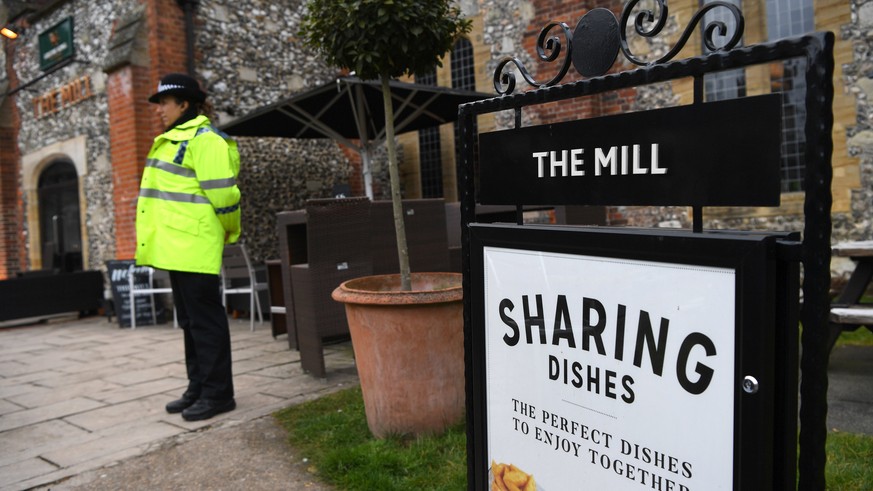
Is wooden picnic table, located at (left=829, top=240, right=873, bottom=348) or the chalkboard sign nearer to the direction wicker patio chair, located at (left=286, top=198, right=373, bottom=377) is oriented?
the chalkboard sign

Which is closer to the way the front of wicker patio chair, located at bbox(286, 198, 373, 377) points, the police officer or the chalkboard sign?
the chalkboard sign

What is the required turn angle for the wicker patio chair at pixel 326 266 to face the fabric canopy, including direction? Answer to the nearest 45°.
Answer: approximately 45° to its right

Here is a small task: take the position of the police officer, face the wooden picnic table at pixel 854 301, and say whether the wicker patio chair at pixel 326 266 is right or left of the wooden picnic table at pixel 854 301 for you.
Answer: left

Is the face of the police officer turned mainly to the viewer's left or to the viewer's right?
to the viewer's left

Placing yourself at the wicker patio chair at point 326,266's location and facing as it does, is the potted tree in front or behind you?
behind

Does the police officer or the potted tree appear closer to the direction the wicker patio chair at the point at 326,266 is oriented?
the police officer

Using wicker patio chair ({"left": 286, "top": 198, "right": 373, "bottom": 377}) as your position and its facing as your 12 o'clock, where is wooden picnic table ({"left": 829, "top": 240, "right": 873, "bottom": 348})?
The wooden picnic table is roughly at 5 o'clock from the wicker patio chair.
